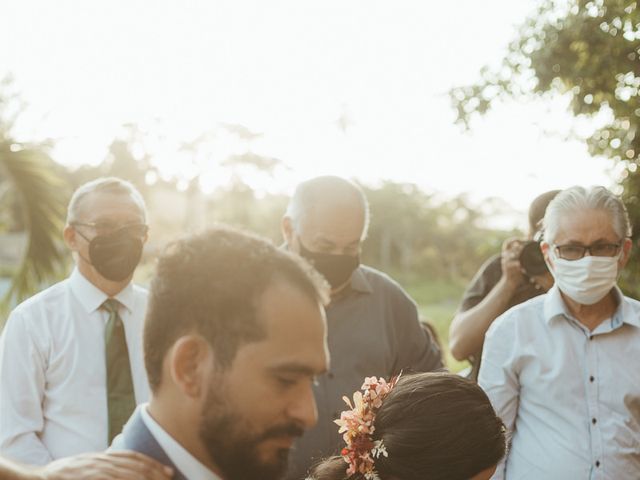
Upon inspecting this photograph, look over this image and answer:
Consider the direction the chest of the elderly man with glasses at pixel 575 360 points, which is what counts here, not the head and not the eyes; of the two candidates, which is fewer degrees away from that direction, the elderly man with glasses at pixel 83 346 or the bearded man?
the bearded man

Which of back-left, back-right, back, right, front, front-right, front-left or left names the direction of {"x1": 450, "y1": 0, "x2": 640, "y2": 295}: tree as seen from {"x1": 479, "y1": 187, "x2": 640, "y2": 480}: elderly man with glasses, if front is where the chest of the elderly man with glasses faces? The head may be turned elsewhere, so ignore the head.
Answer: back

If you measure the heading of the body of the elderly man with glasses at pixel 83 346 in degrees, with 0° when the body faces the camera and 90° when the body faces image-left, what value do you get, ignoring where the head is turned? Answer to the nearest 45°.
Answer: approximately 315°

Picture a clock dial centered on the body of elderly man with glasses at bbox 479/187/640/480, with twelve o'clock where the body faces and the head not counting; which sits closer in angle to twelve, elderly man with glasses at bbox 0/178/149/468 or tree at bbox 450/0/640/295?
the elderly man with glasses

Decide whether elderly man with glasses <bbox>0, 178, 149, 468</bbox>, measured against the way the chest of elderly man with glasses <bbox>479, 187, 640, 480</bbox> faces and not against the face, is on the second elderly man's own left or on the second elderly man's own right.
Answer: on the second elderly man's own right

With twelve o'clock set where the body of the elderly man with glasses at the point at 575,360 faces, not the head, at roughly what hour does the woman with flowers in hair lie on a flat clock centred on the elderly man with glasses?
The woman with flowers in hair is roughly at 1 o'clock from the elderly man with glasses.

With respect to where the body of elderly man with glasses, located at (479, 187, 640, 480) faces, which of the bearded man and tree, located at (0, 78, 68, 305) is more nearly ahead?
the bearded man
